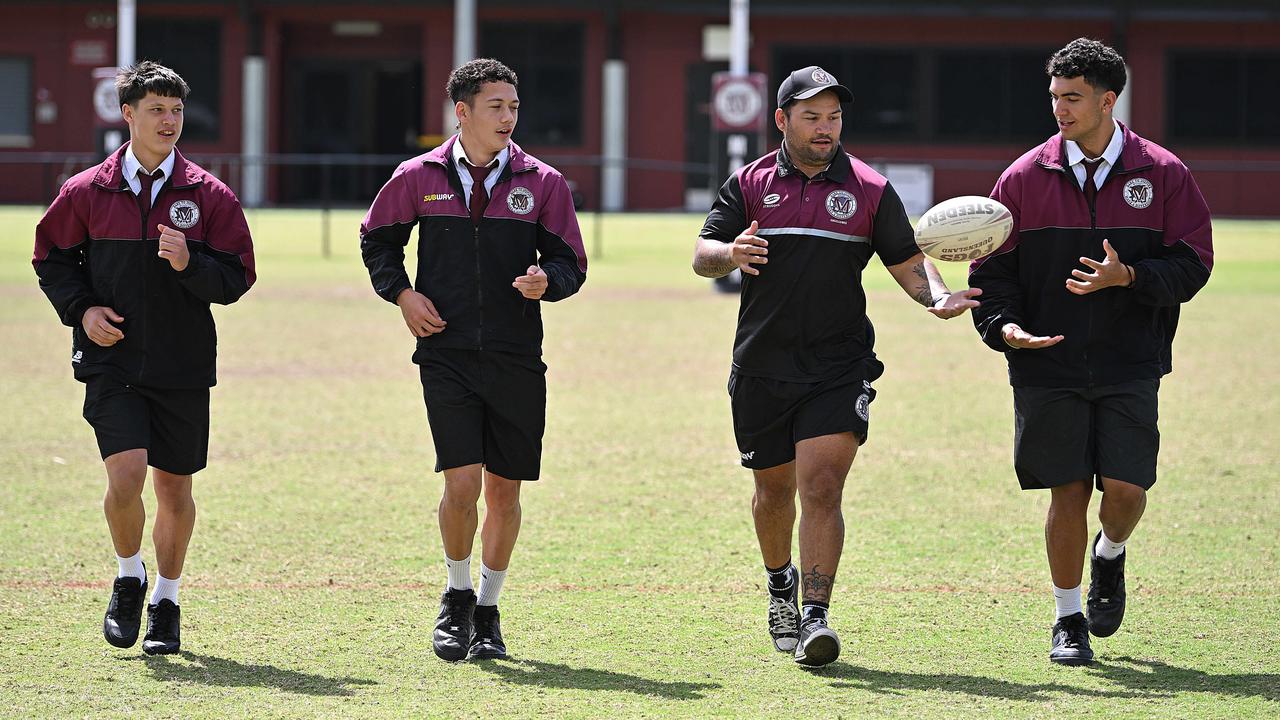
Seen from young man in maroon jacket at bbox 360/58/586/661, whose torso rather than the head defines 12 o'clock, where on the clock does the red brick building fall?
The red brick building is roughly at 6 o'clock from the young man in maroon jacket.

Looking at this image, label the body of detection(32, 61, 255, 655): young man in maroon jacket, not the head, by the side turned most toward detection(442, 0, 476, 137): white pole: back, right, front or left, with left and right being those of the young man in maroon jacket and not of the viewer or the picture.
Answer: back

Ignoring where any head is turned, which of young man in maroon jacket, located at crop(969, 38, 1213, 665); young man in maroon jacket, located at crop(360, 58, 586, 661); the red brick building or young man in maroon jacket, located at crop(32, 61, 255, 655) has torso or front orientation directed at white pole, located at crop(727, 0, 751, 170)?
the red brick building

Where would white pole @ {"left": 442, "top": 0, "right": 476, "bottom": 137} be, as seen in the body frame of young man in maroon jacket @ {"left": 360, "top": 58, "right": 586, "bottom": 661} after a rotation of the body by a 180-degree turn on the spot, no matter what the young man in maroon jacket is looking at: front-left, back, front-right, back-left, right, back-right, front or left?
front

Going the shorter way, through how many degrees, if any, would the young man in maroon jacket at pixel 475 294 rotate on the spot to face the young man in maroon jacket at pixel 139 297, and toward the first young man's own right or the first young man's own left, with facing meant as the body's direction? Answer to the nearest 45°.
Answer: approximately 90° to the first young man's own right

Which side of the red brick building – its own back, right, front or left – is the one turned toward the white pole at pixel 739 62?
front

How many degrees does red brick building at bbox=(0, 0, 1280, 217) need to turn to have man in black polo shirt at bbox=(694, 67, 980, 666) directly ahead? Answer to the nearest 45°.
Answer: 0° — it already faces them

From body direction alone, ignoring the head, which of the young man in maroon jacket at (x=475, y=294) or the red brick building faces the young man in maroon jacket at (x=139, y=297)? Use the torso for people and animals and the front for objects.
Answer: the red brick building

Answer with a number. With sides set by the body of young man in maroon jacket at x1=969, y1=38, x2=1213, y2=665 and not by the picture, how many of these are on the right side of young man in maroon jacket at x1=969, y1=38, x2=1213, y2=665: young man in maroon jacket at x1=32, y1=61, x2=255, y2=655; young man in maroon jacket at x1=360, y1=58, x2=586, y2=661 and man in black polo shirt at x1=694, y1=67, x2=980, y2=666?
3

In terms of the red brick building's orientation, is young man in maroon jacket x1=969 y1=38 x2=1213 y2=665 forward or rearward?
forward

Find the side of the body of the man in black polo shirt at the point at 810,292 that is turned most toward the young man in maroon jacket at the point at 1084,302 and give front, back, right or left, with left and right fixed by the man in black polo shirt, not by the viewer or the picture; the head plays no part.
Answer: left

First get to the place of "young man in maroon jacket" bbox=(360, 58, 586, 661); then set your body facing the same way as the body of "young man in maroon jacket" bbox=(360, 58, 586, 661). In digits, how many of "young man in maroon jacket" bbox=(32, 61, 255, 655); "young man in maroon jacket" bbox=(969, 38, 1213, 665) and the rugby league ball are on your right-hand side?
1

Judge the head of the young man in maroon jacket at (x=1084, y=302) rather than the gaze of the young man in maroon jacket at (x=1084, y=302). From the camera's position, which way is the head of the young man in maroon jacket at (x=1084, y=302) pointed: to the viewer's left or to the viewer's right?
to the viewer's left
